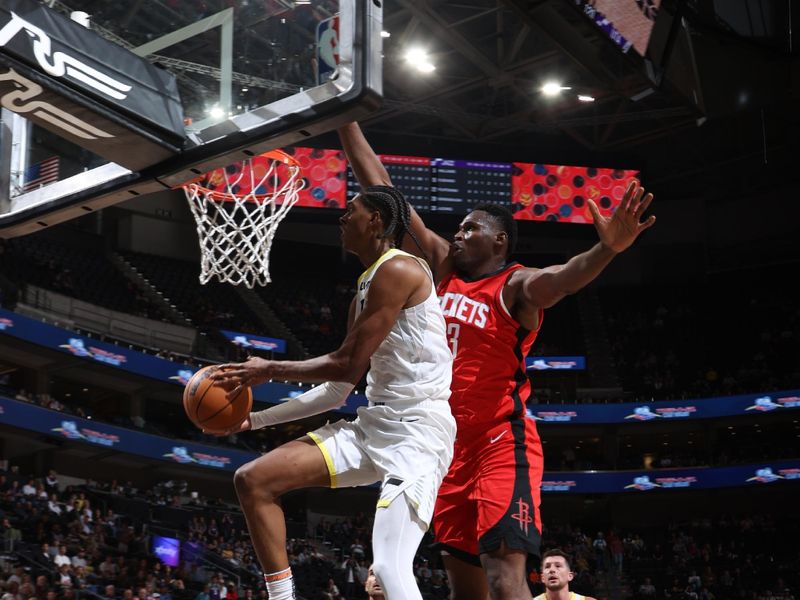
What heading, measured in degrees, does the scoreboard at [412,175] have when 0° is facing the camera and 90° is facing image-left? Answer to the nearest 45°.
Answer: approximately 0°

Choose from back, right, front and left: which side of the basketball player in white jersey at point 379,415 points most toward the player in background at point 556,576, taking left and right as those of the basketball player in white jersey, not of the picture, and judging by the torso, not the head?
right

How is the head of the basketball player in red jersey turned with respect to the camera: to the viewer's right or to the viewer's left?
to the viewer's left

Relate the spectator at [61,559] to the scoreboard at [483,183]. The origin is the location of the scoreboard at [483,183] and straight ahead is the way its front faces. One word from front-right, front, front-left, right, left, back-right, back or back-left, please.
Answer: front-right

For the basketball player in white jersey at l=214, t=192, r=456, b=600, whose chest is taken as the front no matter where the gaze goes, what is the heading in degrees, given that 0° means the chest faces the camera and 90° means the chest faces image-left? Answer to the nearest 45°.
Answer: approximately 90°

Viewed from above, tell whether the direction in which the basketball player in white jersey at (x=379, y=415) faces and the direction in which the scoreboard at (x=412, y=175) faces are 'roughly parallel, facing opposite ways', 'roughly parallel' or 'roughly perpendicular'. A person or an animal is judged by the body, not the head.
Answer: roughly perpendicular

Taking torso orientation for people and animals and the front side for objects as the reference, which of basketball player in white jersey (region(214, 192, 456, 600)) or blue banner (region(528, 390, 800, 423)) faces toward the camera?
the blue banner

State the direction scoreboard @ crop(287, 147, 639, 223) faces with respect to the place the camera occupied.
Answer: facing the viewer

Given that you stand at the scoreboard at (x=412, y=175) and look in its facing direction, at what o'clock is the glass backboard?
The glass backboard is roughly at 12 o'clock from the scoreboard.

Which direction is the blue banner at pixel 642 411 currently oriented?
toward the camera

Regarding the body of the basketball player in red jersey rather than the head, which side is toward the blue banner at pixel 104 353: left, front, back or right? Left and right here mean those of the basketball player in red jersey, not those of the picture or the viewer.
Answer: right
